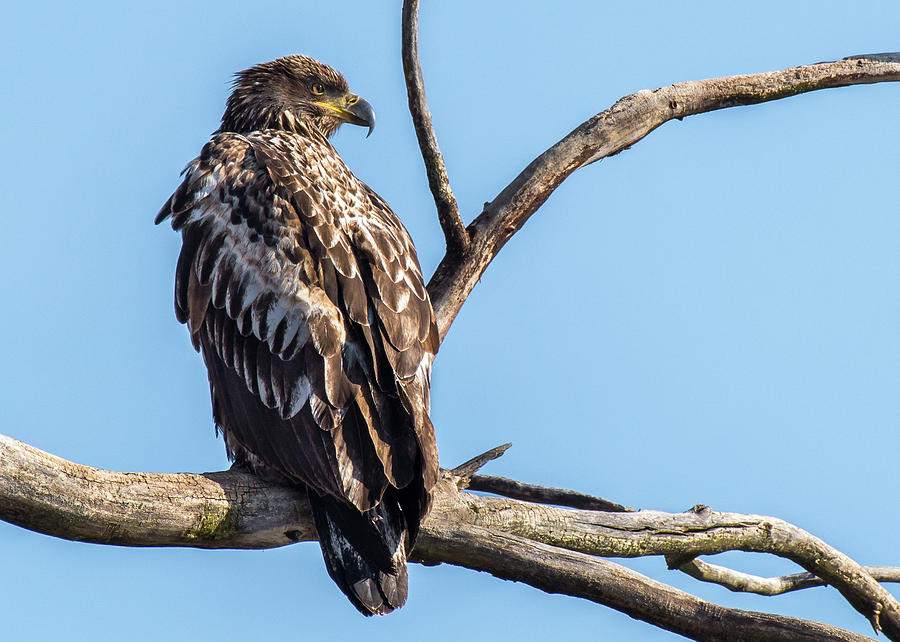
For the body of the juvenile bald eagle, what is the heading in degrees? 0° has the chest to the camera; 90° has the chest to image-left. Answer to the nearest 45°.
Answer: approximately 135°
